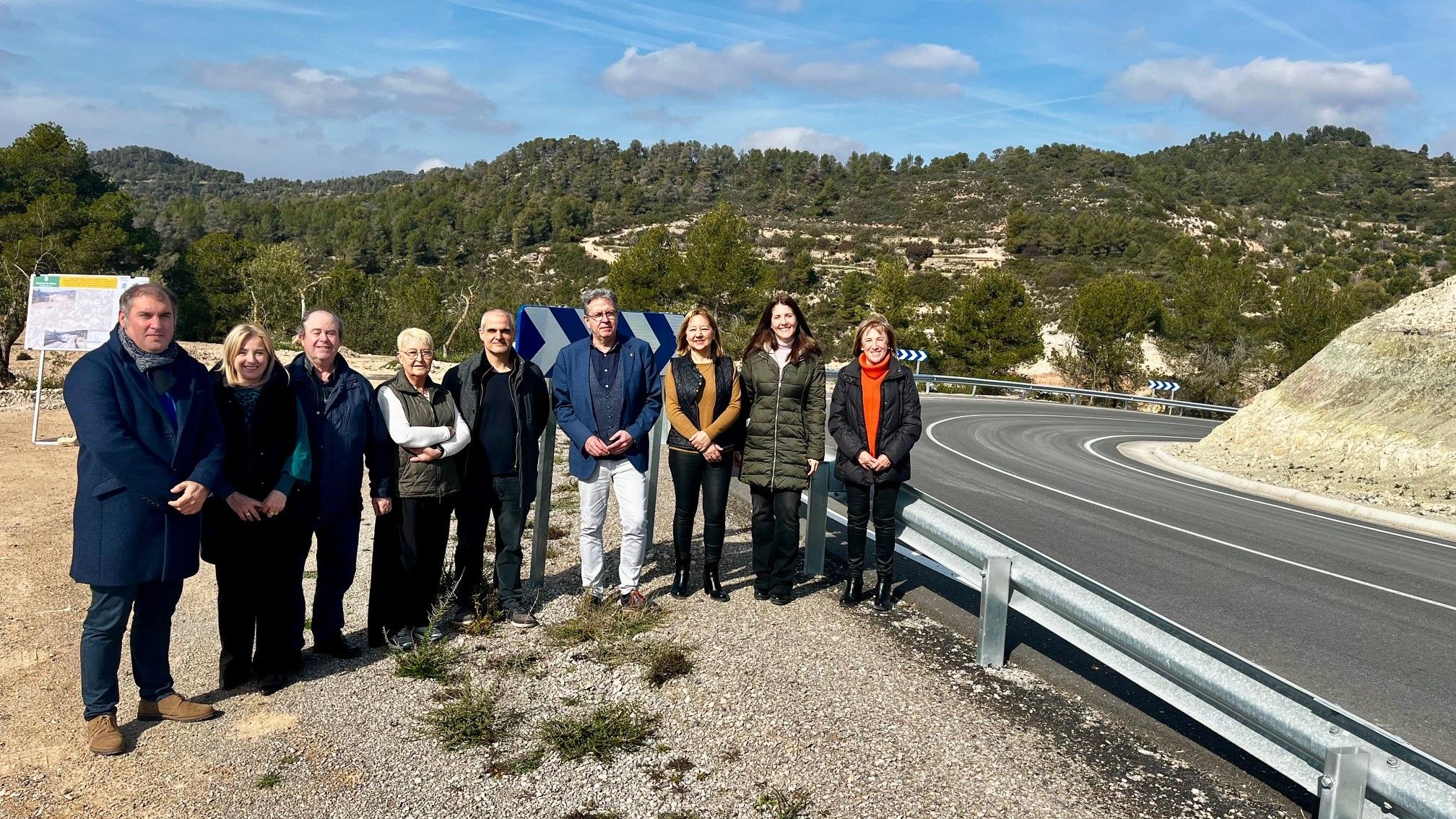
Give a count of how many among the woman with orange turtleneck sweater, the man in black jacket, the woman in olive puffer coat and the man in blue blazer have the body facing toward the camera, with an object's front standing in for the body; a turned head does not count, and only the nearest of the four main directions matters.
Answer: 4

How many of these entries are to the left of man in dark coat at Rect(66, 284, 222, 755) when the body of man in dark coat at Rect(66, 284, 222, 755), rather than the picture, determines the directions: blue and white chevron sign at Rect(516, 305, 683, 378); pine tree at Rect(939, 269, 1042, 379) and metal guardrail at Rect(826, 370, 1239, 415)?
3

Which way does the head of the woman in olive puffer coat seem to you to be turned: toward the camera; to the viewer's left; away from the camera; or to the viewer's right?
toward the camera

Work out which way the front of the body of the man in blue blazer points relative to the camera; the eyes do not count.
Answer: toward the camera

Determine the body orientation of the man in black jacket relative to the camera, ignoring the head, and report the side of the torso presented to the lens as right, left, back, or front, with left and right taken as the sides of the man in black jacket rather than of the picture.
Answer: front

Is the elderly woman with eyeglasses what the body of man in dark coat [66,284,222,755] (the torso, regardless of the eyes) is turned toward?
no

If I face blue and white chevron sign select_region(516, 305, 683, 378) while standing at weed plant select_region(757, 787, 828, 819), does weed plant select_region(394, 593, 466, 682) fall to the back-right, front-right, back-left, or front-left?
front-left

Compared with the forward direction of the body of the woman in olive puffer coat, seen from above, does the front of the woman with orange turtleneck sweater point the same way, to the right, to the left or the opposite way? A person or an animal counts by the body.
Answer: the same way

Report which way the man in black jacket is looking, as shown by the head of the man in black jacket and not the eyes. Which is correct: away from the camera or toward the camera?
toward the camera

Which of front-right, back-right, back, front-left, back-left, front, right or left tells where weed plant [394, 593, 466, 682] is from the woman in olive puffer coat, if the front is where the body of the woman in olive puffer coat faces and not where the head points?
front-right

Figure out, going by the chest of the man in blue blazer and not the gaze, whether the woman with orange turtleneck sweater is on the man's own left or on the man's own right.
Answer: on the man's own left

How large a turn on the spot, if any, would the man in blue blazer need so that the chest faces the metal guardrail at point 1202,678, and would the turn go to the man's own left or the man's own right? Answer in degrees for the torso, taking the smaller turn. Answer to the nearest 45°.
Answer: approximately 45° to the man's own left

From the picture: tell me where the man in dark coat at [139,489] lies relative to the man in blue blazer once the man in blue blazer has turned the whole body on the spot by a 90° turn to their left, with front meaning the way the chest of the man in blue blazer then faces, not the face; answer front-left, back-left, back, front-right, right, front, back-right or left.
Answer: back-right

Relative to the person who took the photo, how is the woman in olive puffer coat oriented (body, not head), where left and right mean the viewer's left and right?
facing the viewer
